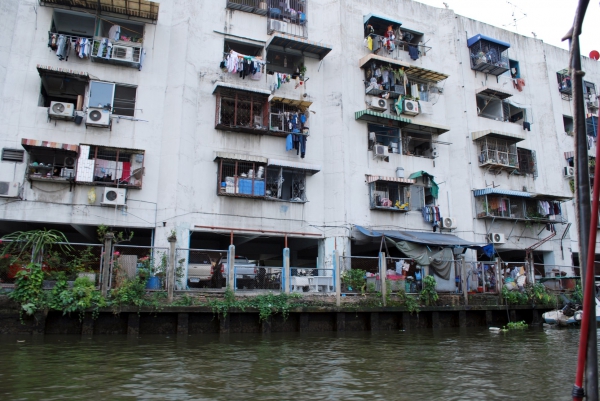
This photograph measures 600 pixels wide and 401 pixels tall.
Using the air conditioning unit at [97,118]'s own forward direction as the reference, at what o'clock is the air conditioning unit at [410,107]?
the air conditioning unit at [410,107] is roughly at 9 o'clock from the air conditioning unit at [97,118].

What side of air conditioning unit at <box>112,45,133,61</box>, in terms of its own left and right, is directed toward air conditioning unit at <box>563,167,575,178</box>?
left

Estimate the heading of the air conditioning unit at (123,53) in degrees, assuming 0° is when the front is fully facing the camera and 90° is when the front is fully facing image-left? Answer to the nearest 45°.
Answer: approximately 0°

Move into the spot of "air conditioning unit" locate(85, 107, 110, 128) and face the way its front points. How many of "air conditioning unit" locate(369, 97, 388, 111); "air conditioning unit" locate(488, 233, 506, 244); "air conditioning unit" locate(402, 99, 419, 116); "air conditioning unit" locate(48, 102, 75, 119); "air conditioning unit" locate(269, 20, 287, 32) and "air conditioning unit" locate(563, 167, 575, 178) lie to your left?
5

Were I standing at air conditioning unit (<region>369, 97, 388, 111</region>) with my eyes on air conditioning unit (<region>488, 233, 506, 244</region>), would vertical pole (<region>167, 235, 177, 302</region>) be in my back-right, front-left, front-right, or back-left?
back-right

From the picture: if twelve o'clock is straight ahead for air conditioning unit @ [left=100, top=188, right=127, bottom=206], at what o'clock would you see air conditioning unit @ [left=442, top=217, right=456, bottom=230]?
air conditioning unit @ [left=442, top=217, right=456, bottom=230] is roughly at 9 o'clock from air conditioning unit @ [left=100, top=188, right=127, bottom=206].
